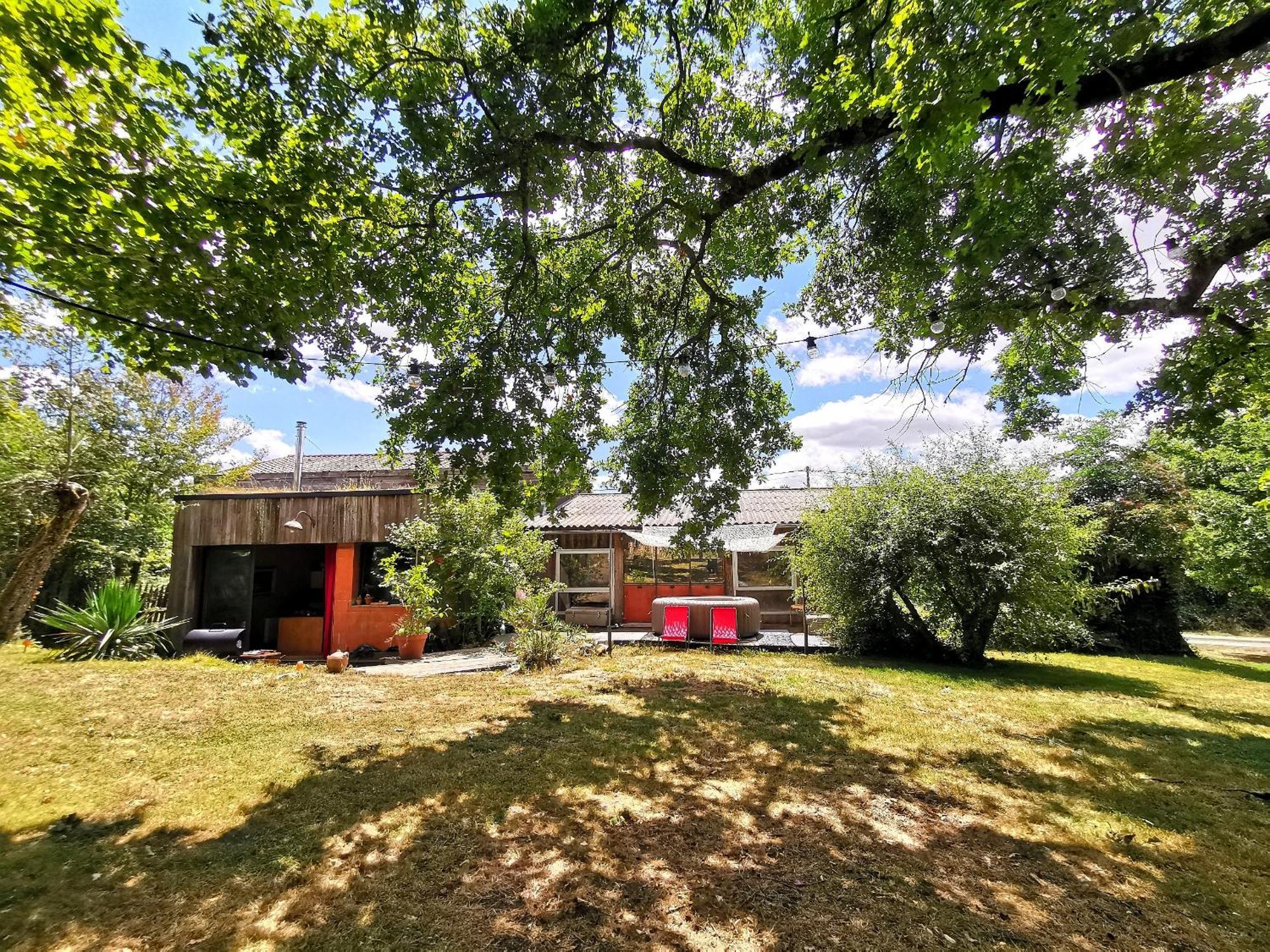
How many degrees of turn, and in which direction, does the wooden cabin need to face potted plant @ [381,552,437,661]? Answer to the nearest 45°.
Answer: approximately 45° to its right

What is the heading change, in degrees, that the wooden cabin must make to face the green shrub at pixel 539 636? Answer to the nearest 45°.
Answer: approximately 45° to its left

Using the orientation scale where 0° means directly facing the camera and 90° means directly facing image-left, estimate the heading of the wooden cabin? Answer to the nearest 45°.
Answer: approximately 0°

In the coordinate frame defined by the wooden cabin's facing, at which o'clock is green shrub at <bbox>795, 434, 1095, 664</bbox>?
The green shrub is roughly at 10 o'clock from the wooden cabin.

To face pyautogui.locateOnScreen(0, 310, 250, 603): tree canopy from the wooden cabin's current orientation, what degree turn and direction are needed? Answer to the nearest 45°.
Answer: approximately 90° to its right

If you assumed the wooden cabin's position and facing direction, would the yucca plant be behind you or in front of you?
in front

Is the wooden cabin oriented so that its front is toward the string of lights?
yes

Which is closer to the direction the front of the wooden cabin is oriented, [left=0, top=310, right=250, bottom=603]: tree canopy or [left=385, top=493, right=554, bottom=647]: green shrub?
the green shrub
